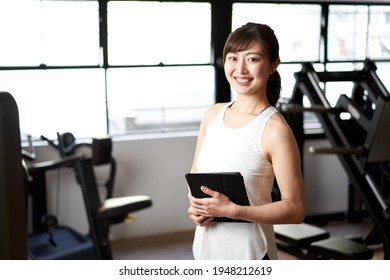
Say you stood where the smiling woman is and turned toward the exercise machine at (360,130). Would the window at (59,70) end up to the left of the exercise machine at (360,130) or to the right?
left

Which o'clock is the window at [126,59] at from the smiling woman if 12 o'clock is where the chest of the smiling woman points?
The window is roughly at 4 o'clock from the smiling woman.

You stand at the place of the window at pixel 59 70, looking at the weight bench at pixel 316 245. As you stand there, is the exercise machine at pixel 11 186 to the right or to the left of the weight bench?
right

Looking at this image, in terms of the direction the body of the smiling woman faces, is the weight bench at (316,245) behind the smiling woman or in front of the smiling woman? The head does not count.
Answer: behind

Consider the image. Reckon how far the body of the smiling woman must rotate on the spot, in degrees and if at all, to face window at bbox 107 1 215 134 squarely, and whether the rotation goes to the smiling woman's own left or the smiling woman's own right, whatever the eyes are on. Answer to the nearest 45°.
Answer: approximately 135° to the smiling woman's own right

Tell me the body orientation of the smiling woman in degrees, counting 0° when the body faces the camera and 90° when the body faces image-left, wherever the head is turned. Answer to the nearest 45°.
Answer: approximately 45°

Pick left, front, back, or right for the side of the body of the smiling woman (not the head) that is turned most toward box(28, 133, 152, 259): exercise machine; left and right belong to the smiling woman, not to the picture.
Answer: right

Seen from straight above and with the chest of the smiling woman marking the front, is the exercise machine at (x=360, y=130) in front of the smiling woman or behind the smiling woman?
behind

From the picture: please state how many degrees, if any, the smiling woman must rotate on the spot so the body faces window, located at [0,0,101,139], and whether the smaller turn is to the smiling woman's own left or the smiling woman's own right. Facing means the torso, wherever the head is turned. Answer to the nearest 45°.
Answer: approximately 90° to the smiling woman's own right
